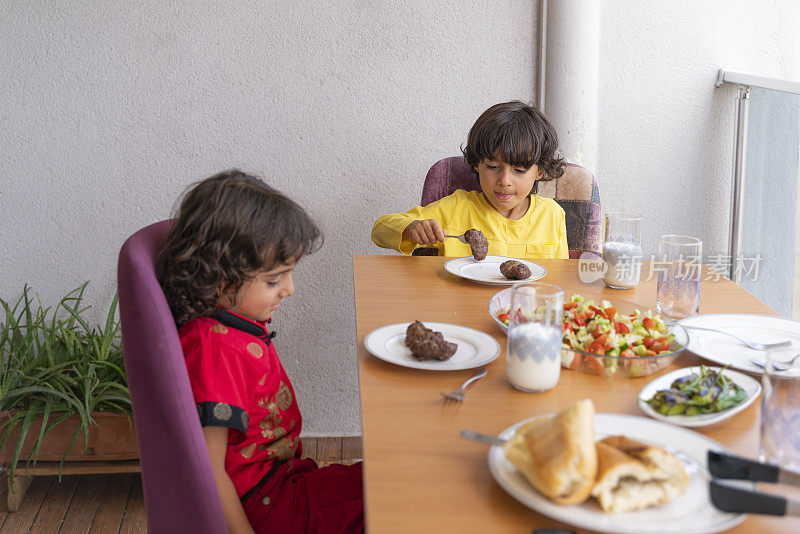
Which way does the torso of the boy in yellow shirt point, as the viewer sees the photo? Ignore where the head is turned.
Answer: toward the camera

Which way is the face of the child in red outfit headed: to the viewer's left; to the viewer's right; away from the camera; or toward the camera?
to the viewer's right

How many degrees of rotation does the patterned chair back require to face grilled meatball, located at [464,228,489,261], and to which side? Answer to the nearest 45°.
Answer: approximately 45° to its right

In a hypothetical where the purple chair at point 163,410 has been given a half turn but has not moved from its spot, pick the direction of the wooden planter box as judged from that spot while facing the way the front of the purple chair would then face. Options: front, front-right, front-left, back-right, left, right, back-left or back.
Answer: right

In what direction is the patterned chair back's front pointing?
toward the camera

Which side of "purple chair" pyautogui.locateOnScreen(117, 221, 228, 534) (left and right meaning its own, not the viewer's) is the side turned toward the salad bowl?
front

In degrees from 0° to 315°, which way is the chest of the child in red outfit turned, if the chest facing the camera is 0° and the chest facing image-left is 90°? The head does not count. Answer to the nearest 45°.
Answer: approximately 270°

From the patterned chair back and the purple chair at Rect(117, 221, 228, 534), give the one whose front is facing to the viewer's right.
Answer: the purple chair

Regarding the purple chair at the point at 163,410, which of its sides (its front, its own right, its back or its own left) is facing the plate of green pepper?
front

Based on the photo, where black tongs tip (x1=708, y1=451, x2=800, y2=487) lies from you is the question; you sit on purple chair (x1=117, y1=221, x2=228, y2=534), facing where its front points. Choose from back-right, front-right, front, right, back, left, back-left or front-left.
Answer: front-right

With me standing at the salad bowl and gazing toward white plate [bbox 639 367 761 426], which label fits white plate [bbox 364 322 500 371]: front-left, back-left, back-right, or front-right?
back-right

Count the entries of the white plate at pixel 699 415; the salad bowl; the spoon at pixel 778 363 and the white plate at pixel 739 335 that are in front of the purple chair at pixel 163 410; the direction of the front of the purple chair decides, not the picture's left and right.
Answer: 4

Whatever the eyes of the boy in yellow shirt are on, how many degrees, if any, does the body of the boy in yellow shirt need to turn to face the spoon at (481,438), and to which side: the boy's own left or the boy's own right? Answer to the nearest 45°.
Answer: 0° — they already face it

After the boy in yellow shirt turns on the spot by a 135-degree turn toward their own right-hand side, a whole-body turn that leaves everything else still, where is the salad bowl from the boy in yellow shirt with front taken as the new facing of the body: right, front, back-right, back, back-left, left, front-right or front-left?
back-left

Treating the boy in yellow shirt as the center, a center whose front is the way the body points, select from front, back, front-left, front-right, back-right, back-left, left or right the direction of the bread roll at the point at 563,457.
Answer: front

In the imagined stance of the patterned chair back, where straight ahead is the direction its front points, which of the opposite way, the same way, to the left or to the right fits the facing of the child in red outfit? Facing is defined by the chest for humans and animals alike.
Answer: to the left

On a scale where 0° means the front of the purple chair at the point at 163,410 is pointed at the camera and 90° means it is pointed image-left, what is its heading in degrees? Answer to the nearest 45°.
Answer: approximately 270°

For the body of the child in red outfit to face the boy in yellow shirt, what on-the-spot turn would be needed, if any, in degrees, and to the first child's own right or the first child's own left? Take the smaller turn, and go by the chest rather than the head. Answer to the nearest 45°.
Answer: approximately 45° to the first child's own left

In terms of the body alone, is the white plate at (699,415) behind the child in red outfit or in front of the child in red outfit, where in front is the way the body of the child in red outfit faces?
in front
